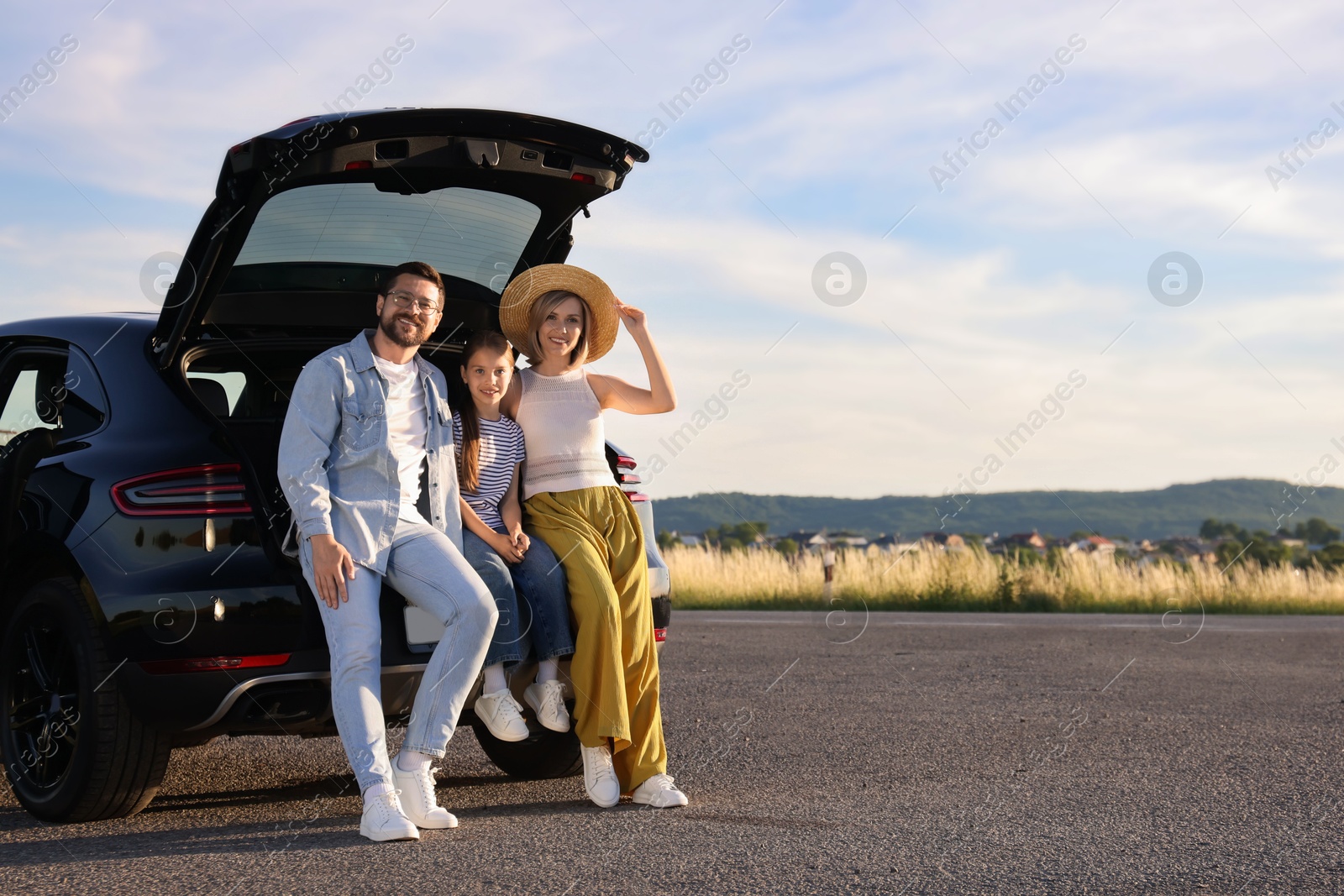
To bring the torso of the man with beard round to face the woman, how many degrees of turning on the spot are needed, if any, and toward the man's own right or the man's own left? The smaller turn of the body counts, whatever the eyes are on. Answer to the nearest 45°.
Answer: approximately 90° to the man's own left

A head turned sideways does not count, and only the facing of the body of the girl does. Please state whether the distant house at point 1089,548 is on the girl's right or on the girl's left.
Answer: on the girl's left

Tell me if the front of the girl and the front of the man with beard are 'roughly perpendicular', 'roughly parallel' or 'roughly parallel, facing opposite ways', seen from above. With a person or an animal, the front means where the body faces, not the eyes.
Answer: roughly parallel

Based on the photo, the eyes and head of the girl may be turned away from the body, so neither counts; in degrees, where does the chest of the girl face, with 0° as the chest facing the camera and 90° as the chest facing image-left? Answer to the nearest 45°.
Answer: approximately 315°

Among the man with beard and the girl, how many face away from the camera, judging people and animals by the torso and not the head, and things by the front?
0

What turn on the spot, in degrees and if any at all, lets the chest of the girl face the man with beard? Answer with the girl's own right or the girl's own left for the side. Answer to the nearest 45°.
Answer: approximately 90° to the girl's own right

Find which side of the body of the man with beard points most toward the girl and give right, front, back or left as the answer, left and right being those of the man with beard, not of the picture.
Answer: left

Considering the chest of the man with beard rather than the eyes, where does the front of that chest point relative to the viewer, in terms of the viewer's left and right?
facing the viewer and to the right of the viewer

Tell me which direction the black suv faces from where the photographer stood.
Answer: facing away from the viewer and to the left of the viewer

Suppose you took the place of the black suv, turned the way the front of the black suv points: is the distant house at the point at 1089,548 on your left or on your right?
on your right

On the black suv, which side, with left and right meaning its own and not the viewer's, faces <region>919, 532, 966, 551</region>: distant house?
right
